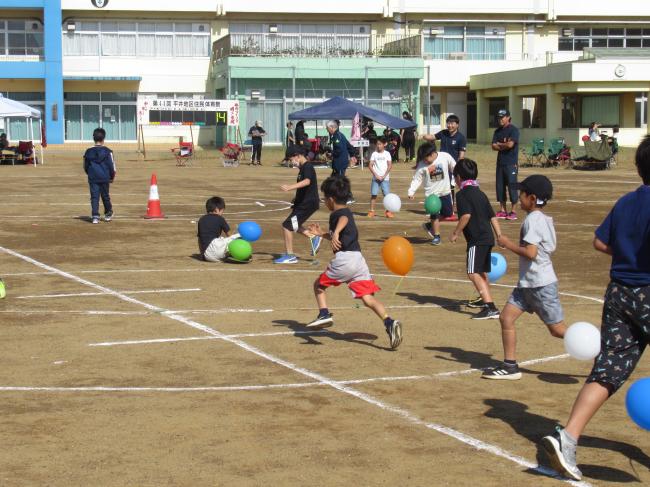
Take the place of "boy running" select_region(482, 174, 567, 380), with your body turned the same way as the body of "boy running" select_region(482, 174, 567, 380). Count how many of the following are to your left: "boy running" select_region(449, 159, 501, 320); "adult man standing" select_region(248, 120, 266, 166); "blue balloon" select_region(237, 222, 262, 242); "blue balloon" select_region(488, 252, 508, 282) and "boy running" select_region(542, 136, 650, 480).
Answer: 1

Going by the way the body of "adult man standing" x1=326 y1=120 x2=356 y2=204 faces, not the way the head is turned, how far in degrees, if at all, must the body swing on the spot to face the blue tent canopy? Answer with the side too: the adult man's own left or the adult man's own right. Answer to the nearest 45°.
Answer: approximately 135° to the adult man's own right

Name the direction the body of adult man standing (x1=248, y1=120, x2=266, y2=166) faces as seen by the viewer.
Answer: toward the camera

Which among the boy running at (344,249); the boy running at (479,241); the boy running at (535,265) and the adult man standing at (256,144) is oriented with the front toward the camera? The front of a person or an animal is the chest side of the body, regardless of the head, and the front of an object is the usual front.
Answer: the adult man standing

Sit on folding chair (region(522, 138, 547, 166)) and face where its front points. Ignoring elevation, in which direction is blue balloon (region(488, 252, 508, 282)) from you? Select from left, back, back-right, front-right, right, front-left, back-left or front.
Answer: front-left

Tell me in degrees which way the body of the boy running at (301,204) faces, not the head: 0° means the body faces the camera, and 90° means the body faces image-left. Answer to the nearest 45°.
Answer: approximately 90°

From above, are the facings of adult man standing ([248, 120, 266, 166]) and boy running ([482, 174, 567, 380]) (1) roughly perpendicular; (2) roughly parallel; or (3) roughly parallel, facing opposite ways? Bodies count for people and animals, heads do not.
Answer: roughly perpendicular

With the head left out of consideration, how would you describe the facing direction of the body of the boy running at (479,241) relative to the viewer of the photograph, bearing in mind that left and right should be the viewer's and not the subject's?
facing away from the viewer and to the left of the viewer

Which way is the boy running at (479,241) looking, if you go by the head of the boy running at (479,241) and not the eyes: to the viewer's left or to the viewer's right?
to the viewer's left

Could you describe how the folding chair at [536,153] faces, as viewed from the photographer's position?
facing the viewer and to the left of the viewer

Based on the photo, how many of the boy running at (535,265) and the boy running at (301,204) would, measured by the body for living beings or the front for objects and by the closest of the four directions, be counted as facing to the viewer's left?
2

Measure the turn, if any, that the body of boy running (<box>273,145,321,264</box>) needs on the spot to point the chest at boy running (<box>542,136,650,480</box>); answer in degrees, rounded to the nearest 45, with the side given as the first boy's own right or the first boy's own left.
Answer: approximately 90° to the first boy's own left
